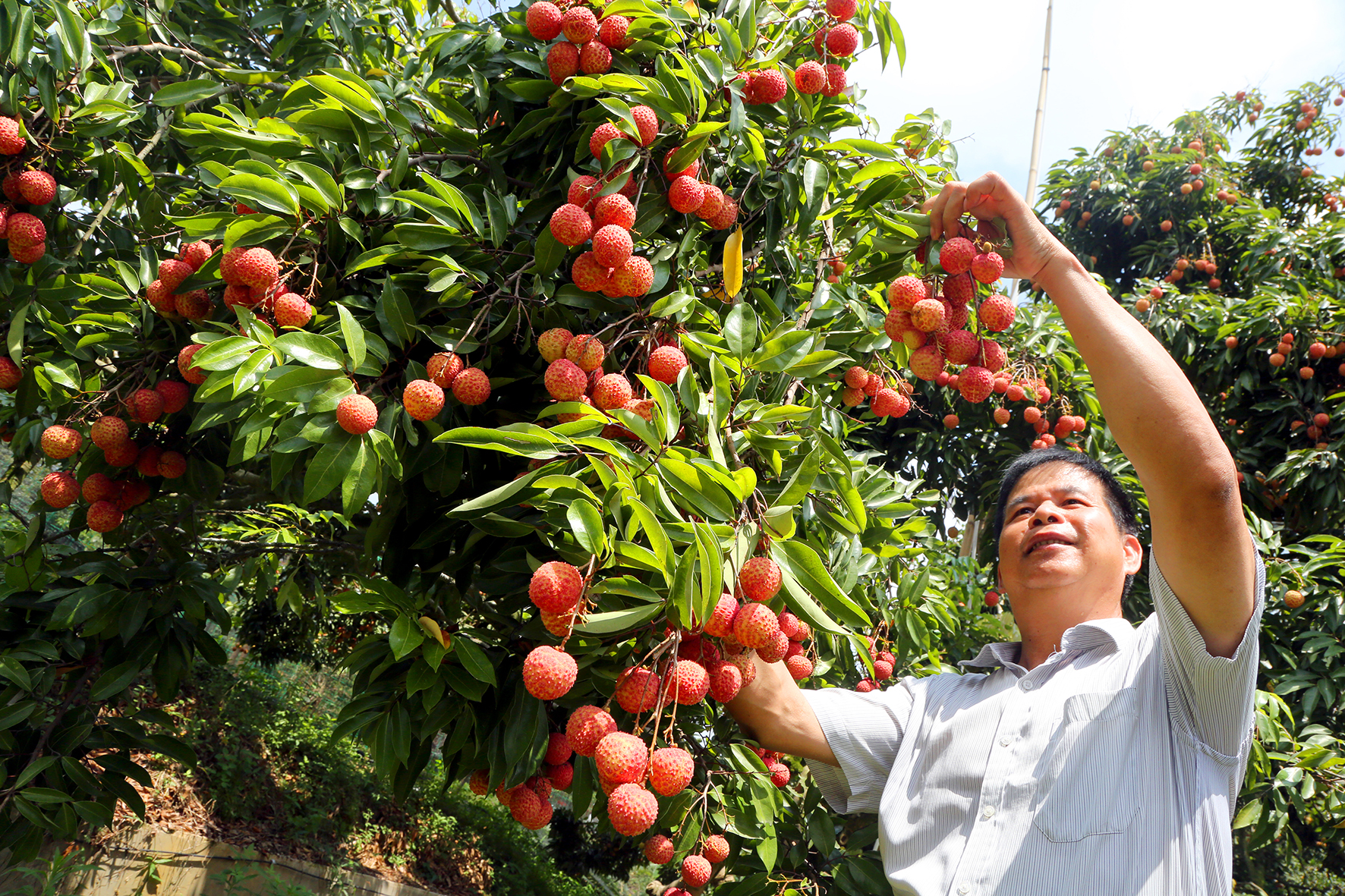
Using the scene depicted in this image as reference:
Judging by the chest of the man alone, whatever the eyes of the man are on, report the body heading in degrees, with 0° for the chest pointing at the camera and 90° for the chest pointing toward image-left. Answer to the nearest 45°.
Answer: approximately 45°

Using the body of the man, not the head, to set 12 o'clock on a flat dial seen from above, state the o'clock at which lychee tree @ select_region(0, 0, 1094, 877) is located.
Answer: The lychee tree is roughly at 1 o'clock from the man.

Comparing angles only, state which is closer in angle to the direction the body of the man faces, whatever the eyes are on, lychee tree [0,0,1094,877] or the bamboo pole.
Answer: the lychee tree

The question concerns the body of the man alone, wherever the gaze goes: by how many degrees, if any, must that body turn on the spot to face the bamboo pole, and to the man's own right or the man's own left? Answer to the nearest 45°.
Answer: approximately 135° to the man's own right

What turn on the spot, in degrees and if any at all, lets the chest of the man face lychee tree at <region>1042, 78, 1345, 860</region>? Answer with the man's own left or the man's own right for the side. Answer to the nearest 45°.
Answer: approximately 135° to the man's own right
